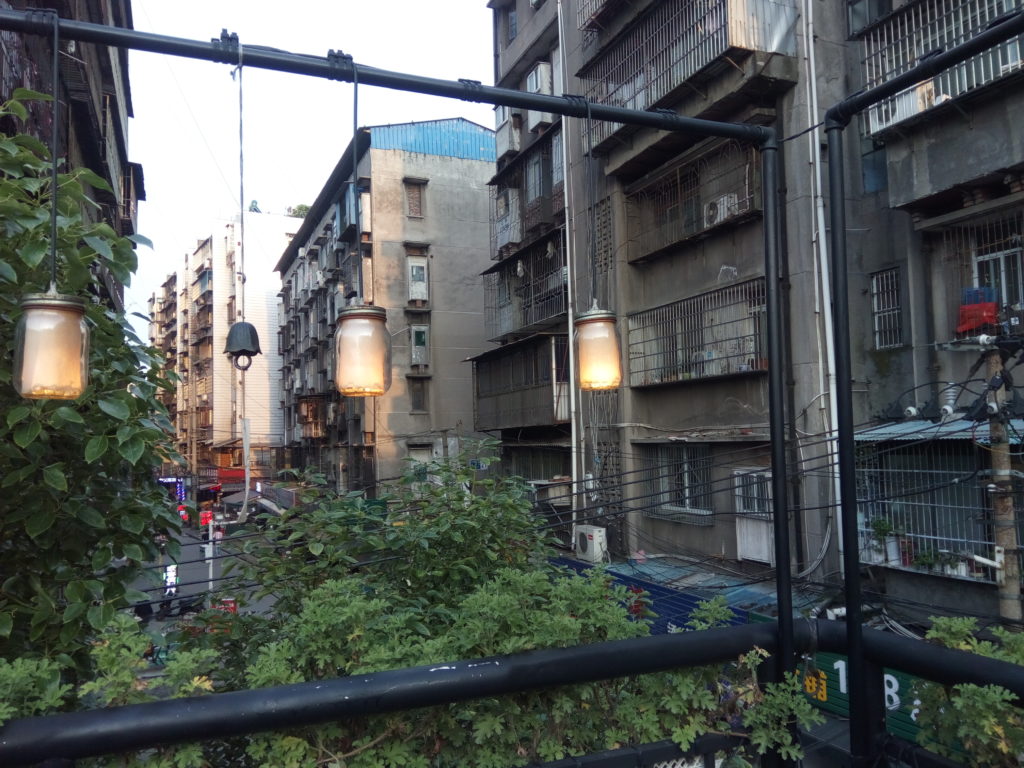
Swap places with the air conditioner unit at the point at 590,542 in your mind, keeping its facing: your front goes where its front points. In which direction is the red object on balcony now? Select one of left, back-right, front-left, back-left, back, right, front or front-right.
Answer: left

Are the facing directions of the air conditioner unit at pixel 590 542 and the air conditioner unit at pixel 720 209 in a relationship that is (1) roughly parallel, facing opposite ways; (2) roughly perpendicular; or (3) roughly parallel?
roughly parallel

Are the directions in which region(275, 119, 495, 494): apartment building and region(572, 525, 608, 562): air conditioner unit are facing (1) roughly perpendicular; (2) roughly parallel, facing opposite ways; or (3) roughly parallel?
roughly parallel

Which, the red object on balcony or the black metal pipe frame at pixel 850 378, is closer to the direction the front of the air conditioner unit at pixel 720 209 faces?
the black metal pipe frame

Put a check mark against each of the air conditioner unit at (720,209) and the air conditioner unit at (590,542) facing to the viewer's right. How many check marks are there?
0

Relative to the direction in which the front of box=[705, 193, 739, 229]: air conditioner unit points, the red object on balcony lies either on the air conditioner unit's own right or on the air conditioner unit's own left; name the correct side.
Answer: on the air conditioner unit's own left

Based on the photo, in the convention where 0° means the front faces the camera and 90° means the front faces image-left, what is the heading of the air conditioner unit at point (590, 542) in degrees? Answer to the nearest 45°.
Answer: approximately 45°

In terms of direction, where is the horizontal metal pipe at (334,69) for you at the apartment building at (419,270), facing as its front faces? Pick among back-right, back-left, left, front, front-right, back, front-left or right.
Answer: front-left

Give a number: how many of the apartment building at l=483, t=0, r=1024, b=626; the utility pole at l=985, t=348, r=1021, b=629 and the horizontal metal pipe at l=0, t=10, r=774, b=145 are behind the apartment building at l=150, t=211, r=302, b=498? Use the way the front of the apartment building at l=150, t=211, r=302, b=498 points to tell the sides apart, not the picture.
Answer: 0

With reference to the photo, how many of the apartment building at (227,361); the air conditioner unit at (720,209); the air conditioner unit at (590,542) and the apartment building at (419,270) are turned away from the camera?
0

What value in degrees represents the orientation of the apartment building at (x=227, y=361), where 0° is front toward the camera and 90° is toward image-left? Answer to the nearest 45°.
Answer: approximately 45°

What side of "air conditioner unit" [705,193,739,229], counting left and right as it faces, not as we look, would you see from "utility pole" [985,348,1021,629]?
left

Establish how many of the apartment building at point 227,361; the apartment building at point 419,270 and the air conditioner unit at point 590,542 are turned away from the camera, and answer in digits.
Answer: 0
